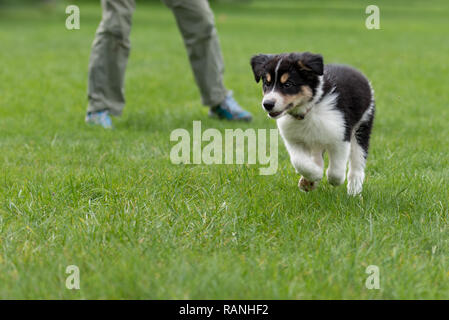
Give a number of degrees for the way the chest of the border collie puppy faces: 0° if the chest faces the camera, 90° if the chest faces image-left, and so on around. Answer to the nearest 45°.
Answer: approximately 45°
